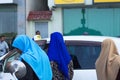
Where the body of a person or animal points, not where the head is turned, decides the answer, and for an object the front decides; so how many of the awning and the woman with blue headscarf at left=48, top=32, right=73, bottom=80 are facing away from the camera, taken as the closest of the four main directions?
1

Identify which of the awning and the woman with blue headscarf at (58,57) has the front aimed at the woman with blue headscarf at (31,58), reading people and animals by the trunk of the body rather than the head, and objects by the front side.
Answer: the awning

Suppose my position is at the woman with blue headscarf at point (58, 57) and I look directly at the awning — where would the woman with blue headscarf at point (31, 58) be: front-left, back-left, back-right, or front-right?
back-left

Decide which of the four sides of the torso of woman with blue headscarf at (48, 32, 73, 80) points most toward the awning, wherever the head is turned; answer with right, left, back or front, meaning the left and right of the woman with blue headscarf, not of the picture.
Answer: front

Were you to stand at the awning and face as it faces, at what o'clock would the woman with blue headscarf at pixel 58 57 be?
The woman with blue headscarf is roughly at 12 o'clock from the awning.

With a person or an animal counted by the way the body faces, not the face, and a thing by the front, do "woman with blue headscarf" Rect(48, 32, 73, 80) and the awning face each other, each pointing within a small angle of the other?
yes

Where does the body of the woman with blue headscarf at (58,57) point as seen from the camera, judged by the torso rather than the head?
away from the camera

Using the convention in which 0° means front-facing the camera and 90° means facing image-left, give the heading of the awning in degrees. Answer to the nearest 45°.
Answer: approximately 0°

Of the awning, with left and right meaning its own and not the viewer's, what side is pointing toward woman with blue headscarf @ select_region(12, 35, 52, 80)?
front

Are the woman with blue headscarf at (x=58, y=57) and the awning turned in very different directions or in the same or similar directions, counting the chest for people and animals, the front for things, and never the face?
very different directions

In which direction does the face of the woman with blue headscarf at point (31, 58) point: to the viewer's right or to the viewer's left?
to the viewer's left

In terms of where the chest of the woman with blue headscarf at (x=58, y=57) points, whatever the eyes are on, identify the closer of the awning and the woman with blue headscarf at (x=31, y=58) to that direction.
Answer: the awning

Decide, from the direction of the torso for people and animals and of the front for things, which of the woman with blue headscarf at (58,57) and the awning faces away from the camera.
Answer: the woman with blue headscarf
